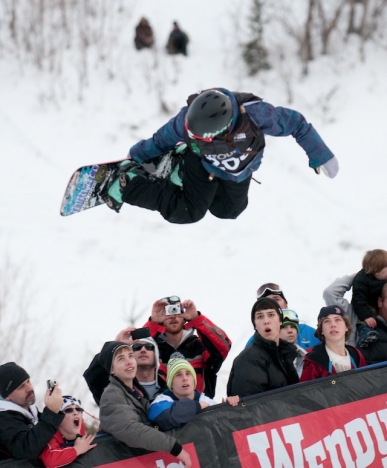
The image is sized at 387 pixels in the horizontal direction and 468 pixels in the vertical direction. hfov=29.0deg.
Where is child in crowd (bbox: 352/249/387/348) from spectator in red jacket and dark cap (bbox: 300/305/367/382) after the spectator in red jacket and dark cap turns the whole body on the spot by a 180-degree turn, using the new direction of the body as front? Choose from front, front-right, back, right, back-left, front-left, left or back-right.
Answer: front-right

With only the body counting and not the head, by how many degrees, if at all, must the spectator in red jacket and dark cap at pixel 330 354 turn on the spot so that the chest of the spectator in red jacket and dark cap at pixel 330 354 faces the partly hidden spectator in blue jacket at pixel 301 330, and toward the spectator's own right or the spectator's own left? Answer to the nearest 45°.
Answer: approximately 180°

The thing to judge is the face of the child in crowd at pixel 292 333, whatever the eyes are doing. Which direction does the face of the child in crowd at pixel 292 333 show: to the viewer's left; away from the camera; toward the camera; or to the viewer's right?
toward the camera

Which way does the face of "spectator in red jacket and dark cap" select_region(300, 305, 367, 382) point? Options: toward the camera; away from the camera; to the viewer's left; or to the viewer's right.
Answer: toward the camera

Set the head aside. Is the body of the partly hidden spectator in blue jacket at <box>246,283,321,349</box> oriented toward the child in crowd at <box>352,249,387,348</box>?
no

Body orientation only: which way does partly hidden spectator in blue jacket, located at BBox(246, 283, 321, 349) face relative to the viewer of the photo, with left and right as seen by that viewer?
facing the viewer and to the left of the viewer

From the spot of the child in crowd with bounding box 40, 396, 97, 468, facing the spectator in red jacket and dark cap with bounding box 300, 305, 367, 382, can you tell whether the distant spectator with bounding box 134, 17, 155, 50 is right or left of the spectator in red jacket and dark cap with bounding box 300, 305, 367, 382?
left

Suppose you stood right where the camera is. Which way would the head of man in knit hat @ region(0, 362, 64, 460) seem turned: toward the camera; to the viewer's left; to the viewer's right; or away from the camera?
to the viewer's right

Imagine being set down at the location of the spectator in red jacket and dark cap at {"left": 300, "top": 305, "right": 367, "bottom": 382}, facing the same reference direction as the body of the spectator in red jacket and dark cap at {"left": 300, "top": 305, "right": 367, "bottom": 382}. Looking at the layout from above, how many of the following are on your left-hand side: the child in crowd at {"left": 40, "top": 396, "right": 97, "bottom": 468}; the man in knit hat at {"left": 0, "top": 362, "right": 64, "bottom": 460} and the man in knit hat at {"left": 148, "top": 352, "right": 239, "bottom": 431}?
0

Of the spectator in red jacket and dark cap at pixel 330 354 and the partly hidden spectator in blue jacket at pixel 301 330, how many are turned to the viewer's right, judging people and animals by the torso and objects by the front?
0

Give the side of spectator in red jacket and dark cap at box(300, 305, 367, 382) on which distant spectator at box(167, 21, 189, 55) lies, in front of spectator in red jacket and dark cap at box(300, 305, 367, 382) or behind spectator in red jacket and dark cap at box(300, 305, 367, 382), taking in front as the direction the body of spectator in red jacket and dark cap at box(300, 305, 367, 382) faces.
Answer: behind

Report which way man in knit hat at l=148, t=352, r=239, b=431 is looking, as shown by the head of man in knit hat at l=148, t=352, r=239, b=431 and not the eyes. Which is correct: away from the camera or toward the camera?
toward the camera

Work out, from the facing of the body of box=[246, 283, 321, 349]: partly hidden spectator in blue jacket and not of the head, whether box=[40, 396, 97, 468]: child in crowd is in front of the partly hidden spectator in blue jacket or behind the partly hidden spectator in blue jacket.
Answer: in front

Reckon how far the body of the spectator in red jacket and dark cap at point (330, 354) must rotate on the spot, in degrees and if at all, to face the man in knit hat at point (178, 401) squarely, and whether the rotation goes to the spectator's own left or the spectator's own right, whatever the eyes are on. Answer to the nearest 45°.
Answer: approximately 45° to the spectator's own right

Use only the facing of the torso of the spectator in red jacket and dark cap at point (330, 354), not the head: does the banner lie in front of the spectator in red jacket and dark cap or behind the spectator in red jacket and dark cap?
in front

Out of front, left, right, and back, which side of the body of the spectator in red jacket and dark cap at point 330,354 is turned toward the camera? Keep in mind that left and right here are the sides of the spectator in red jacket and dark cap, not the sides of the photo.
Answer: front

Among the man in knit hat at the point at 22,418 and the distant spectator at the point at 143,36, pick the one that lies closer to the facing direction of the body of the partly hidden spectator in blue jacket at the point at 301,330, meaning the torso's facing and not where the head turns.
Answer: the man in knit hat

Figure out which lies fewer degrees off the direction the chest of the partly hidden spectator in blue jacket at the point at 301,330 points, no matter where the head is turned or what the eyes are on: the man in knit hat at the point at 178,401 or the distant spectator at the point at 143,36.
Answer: the man in knit hat
